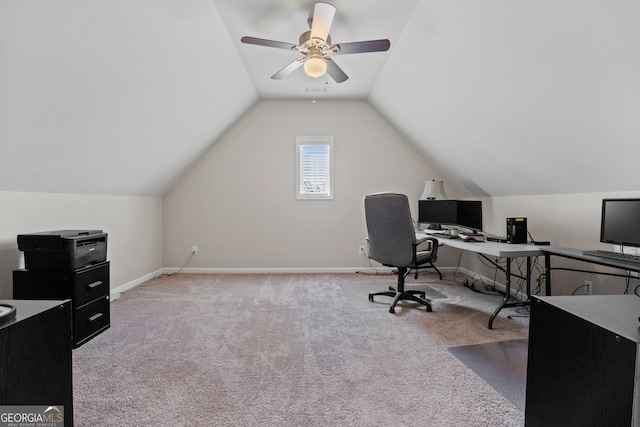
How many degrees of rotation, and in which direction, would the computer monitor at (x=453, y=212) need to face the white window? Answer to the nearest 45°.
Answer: approximately 45° to its right

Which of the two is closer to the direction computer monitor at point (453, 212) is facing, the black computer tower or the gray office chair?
the gray office chair

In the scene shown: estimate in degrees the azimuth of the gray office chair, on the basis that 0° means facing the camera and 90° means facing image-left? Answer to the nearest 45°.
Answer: approximately 225°

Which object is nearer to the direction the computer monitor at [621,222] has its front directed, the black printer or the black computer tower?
the black printer

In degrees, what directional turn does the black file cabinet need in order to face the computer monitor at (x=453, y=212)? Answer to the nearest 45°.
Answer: approximately 45° to its left

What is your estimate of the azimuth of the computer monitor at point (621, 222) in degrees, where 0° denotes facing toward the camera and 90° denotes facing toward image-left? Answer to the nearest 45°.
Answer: approximately 45°

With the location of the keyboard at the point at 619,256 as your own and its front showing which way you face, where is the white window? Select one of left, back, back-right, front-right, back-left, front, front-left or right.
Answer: front-right

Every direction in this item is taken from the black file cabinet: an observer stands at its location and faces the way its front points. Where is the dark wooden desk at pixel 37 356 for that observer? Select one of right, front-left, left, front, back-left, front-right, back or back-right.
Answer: front-right

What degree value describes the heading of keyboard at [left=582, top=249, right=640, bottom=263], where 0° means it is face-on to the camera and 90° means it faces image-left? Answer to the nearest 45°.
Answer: approximately 45°

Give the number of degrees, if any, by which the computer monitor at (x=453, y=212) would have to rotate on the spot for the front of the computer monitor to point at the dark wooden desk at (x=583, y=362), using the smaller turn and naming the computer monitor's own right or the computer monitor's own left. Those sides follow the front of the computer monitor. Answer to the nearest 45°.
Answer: approximately 45° to the computer monitor's own left

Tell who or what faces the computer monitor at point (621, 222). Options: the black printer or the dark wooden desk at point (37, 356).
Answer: the black printer

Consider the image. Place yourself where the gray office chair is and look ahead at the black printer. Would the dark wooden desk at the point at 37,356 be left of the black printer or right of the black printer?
left
